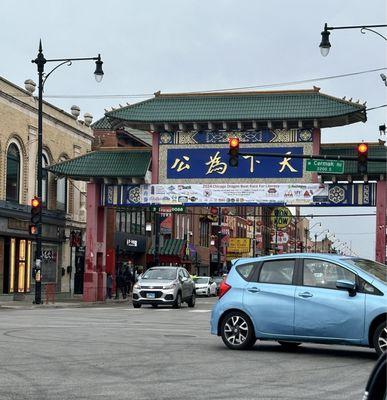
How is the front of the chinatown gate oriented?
toward the camera

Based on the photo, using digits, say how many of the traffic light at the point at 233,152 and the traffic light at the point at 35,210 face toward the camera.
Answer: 2

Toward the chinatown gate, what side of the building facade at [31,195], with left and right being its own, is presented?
front

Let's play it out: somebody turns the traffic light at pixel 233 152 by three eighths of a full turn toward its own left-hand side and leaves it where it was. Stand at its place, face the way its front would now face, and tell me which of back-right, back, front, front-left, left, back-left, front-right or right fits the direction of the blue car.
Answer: back-right

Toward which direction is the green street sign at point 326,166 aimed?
toward the camera

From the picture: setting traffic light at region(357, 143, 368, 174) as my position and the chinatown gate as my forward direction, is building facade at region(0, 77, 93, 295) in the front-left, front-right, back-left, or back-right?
front-left

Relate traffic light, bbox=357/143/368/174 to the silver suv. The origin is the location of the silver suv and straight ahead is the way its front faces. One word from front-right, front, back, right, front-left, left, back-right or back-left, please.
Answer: left

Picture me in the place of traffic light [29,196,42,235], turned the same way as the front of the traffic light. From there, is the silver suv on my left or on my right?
on my left

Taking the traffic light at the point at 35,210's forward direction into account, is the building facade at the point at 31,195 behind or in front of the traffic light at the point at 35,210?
behind

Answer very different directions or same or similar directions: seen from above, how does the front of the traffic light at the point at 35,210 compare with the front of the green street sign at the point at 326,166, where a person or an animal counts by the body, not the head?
same or similar directions

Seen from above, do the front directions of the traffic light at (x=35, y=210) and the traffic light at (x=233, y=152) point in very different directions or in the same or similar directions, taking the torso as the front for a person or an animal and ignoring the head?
same or similar directions

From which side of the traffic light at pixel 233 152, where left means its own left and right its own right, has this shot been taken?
front

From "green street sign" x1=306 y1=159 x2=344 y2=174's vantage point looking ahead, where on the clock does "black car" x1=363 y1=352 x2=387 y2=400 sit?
The black car is roughly at 12 o'clock from the green street sign.

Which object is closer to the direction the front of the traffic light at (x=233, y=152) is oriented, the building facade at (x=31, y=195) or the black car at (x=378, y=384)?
the black car

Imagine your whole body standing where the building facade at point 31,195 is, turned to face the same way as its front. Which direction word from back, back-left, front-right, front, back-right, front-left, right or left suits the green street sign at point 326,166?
front

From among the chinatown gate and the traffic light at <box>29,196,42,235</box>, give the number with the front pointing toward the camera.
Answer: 2

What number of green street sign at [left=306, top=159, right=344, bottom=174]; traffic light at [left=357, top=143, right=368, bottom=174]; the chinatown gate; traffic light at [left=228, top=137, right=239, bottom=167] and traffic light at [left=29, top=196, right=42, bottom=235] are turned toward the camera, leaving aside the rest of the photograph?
5

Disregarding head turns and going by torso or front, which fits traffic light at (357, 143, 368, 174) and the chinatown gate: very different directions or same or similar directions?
same or similar directions

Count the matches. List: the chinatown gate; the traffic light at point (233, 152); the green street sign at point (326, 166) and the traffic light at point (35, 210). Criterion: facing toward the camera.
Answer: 4
